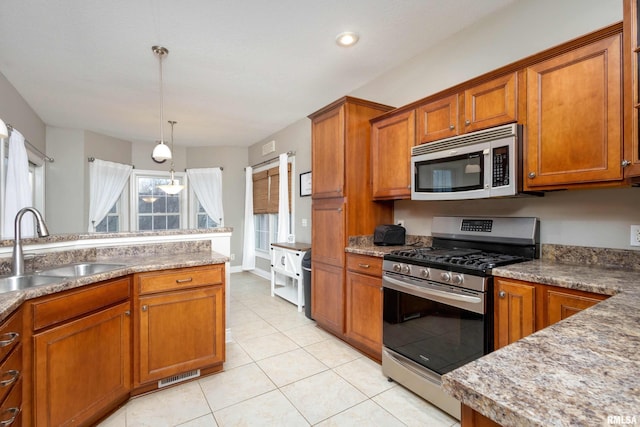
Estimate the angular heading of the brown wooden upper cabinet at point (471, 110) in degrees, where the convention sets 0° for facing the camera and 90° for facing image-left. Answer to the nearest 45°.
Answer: approximately 45°

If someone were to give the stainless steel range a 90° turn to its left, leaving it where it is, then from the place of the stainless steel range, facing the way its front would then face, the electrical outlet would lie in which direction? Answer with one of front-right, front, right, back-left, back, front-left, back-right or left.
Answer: front-left

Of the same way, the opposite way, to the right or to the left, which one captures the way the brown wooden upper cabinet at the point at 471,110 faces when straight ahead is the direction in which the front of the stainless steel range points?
the same way

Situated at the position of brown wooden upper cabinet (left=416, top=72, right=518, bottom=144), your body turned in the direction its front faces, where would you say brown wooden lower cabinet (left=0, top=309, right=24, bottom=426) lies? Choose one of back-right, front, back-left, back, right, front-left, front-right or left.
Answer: front

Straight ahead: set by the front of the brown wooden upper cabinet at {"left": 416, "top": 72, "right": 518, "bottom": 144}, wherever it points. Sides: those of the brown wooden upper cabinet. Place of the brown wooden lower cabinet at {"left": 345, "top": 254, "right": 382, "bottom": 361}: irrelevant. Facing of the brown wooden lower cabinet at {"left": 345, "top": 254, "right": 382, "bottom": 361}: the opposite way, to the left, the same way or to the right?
the same way

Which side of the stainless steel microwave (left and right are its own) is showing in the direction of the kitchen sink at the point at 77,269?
front

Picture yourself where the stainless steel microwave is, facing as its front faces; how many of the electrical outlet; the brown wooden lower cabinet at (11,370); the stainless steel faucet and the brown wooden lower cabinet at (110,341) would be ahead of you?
3

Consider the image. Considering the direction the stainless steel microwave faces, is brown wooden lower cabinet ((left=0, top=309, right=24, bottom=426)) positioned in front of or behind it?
in front

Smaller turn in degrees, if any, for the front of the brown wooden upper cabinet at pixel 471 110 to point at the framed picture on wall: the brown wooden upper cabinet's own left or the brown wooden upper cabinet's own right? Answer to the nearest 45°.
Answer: approximately 90° to the brown wooden upper cabinet's own right

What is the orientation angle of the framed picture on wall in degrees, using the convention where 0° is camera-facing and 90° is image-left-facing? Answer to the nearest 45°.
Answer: approximately 45°

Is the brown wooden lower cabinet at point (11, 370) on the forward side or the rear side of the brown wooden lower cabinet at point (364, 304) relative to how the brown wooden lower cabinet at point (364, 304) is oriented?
on the forward side
